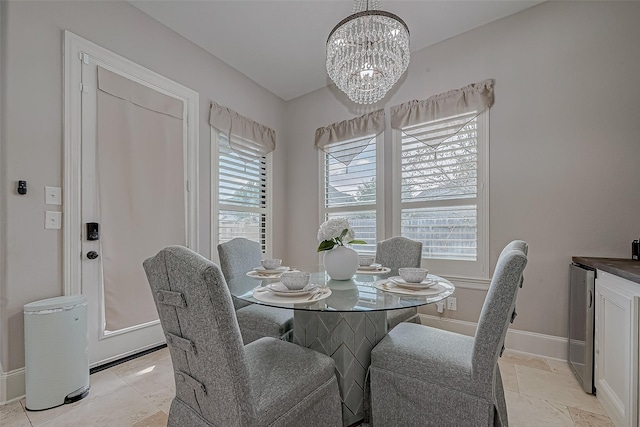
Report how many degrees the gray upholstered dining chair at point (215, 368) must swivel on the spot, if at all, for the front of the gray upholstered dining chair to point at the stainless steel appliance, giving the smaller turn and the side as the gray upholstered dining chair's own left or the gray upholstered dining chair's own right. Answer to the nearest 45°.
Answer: approximately 45° to the gray upholstered dining chair's own right

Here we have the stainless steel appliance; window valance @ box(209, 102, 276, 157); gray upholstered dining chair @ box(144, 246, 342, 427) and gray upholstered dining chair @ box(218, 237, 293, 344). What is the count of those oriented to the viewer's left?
1

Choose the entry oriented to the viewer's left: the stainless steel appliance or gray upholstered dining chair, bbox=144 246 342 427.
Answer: the stainless steel appliance

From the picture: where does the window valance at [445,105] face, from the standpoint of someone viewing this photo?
facing the viewer and to the left of the viewer

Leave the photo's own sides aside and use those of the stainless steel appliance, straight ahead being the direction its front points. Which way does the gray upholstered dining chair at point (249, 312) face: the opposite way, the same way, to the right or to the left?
the opposite way

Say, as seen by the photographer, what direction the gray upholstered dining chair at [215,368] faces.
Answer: facing away from the viewer and to the right of the viewer

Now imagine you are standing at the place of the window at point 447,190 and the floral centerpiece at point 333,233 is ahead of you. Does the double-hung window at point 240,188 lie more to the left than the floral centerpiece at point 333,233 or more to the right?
right

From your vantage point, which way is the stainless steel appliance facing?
to the viewer's left

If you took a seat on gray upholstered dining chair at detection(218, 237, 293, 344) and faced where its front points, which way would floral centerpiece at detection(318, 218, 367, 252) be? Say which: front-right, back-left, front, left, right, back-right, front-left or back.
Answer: front

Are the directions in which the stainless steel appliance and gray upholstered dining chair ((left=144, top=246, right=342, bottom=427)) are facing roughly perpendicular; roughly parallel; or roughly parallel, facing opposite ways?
roughly perpendicular

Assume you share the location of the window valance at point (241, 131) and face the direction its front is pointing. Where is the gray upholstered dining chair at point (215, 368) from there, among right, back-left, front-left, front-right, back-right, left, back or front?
front-right

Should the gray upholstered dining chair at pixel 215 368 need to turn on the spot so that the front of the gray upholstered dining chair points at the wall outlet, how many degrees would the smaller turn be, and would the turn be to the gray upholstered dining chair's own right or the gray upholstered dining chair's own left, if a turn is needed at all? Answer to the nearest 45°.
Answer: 0° — it already faces it

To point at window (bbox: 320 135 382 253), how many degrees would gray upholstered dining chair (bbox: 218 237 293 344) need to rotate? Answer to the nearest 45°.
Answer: approximately 90° to its left

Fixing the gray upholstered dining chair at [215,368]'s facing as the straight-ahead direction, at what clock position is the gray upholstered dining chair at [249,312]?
the gray upholstered dining chair at [249,312] is roughly at 11 o'clock from the gray upholstered dining chair at [215,368].

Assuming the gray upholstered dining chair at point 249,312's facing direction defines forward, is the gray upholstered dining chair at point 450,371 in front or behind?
in front
